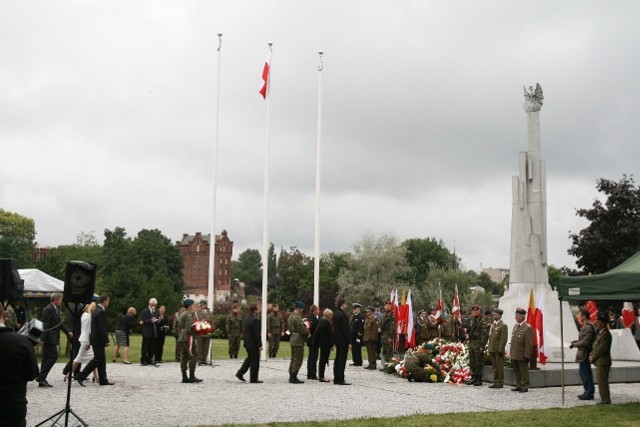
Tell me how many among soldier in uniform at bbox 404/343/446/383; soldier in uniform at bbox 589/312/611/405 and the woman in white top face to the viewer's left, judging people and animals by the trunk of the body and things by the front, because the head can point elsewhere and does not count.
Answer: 1

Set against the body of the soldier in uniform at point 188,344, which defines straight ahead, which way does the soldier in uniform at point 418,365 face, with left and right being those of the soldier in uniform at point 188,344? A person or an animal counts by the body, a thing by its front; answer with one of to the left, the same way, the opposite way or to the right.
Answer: the same way

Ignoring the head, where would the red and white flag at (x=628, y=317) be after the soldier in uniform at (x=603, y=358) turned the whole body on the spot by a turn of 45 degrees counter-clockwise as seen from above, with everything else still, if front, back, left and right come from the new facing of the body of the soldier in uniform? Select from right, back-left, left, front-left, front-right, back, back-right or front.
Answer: back-right

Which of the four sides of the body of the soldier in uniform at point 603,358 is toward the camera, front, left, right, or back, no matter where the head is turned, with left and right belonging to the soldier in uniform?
left

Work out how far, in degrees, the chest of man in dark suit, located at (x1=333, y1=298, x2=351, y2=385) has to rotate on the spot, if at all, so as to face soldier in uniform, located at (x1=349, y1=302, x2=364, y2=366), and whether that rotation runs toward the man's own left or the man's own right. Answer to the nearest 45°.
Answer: approximately 90° to the man's own left

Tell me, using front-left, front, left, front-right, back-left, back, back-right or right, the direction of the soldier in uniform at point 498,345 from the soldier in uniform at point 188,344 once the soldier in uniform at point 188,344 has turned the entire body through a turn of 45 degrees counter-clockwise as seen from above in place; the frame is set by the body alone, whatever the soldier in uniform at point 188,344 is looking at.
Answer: front-right

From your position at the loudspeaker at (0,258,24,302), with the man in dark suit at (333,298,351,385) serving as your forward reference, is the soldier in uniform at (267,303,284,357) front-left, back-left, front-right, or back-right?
front-left

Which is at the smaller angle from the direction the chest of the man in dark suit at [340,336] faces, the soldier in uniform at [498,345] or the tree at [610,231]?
the soldier in uniform

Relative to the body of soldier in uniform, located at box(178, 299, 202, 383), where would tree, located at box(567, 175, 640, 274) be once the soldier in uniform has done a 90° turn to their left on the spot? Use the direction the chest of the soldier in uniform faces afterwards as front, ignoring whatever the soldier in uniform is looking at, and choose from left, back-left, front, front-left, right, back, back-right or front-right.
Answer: front-right

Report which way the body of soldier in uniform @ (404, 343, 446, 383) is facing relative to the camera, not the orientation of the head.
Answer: to the viewer's right

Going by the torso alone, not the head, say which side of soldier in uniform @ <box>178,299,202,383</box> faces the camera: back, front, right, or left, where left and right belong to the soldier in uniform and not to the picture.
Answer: right

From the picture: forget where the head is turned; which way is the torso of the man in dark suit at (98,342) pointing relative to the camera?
to the viewer's right
